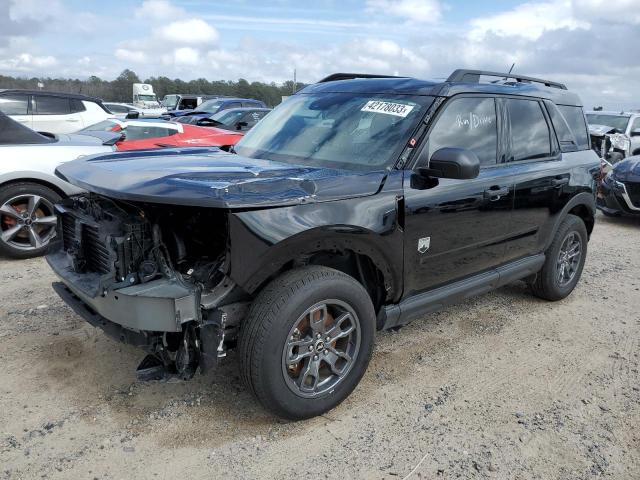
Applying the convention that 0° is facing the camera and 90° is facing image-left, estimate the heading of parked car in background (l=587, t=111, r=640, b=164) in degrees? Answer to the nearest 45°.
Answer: approximately 45°

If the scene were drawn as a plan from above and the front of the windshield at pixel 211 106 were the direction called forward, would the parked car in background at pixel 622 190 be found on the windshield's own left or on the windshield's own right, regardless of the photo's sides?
on the windshield's own left

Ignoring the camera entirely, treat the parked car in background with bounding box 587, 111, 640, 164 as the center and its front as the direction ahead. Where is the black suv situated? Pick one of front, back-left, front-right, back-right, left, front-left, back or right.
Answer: front-left

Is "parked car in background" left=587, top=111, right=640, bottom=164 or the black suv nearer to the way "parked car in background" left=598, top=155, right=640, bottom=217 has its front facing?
the black suv

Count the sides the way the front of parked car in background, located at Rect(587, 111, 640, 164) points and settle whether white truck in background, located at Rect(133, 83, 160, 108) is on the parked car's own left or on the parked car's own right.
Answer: on the parked car's own right

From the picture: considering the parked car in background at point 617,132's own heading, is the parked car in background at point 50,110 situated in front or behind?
in front

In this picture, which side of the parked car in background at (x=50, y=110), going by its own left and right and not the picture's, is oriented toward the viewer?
left

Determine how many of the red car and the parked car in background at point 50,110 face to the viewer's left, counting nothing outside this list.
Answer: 1

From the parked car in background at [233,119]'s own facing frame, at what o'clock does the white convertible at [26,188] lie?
The white convertible is roughly at 11 o'clock from the parked car in background.

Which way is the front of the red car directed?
to the viewer's right
